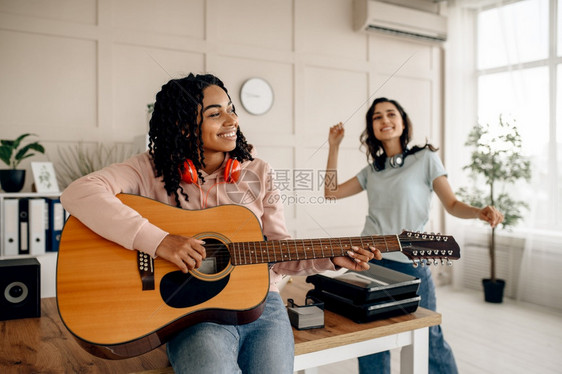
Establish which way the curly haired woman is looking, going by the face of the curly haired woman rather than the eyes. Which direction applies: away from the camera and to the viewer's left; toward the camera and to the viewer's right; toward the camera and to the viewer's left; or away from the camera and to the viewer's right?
toward the camera and to the viewer's right

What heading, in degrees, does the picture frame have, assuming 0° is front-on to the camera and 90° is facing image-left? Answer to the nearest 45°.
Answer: approximately 0°

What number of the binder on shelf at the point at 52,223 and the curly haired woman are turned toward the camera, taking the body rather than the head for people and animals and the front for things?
2
